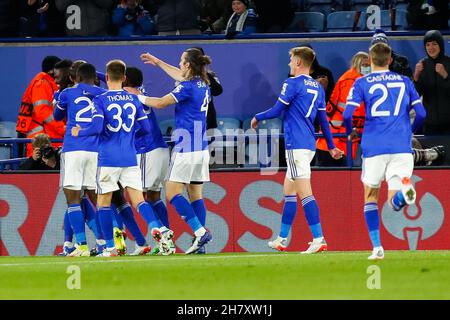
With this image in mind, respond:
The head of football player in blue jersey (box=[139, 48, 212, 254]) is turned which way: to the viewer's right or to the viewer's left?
to the viewer's left

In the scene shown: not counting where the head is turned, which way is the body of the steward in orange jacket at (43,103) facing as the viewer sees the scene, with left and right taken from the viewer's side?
facing away from the viewer and to the right of the viewer

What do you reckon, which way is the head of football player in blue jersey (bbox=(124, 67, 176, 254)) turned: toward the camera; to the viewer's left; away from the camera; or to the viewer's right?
away from the camera

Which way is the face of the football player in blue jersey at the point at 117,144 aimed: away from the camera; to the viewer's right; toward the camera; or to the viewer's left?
away from the camera

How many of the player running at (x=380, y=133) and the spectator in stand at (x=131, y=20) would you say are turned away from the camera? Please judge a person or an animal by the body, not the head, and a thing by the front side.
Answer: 1

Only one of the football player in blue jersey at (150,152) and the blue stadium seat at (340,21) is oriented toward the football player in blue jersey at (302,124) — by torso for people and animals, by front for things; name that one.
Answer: the blue stadium seat

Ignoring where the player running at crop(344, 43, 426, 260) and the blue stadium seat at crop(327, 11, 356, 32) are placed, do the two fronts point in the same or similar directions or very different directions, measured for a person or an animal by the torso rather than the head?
very different directions

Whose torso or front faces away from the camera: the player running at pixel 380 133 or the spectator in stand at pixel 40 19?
the player running

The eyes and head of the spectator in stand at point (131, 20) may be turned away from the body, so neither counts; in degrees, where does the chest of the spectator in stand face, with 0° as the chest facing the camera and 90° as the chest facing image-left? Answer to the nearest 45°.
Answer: approximately 0°
